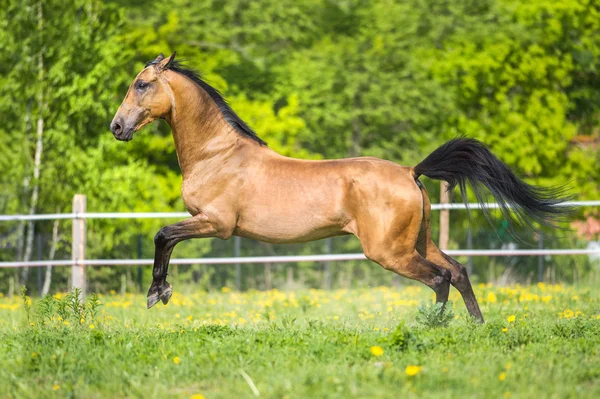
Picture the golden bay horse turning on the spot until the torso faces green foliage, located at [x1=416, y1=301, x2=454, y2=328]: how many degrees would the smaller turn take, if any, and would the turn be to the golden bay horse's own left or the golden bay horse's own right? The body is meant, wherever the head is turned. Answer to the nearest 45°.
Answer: approximately 135° to the golden bay horse's own left

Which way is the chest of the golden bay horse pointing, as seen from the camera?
to the viewer's left

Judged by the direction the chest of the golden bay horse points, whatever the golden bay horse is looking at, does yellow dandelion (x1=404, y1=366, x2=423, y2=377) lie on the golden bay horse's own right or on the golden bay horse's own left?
on the golden bay horse's own left

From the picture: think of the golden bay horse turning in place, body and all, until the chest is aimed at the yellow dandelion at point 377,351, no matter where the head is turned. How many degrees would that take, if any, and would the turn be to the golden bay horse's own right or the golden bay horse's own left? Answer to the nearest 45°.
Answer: approximately 90° to the golden bay horse's own left

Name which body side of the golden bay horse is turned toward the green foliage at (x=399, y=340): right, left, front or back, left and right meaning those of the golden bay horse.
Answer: left
